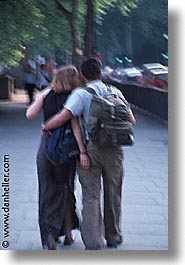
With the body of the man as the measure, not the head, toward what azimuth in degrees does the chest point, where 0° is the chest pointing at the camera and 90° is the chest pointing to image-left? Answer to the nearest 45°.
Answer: approximately 180°

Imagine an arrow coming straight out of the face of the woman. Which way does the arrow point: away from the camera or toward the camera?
away from the camera

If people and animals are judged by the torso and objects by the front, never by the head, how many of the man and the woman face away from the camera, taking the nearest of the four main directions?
2

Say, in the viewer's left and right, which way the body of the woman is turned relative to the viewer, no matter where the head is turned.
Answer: facing away from the viewer
